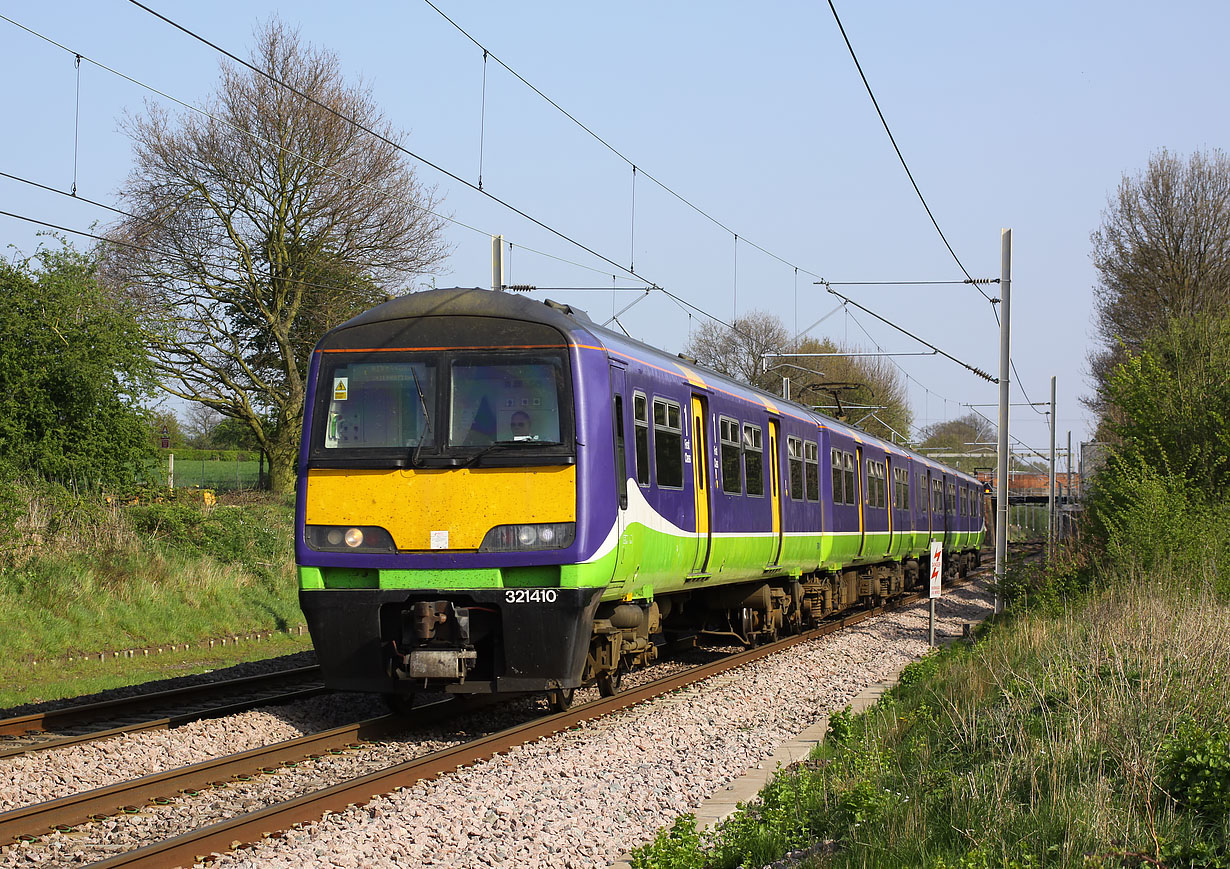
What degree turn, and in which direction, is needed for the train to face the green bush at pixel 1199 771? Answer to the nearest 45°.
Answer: approximately 90° to its left

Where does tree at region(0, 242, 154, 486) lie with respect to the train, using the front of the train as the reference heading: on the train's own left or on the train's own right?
on the train's own right

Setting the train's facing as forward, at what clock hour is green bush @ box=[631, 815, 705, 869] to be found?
The green bush is roughly at 10 o'clock from the train.

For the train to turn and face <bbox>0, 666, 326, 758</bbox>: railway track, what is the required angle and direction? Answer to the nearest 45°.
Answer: approximately 45° to its right

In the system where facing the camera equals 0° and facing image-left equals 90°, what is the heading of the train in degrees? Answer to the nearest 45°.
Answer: approximately 45°

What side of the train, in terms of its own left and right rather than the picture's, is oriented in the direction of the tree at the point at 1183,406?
left

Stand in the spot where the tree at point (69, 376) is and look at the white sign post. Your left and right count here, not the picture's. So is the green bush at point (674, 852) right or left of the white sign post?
right
